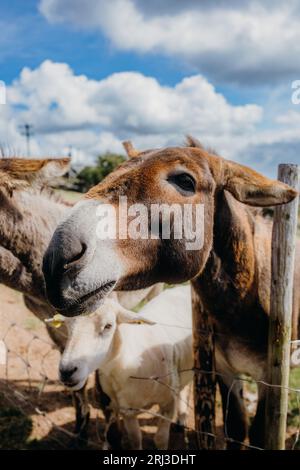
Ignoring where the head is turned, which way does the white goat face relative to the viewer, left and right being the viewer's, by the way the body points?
facing the viewer and to the left of the viewer

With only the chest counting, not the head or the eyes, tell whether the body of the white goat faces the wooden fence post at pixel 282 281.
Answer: no

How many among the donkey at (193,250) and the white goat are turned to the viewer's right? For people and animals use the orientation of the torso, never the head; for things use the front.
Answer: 0

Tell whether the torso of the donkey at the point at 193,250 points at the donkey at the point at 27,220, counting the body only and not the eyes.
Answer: no

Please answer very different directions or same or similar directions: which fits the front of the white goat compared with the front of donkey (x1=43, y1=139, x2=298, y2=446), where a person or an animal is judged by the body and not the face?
same or similar directions
